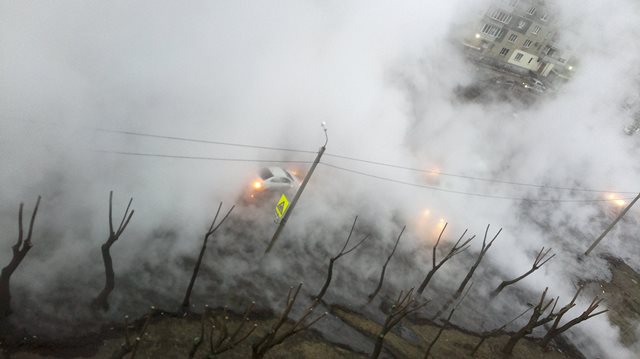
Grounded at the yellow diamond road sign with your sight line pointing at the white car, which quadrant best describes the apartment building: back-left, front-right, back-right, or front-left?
front-right

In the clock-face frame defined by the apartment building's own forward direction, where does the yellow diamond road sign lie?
The yellow diamond road sign is roughly at 12 o'clock from the apartment building.

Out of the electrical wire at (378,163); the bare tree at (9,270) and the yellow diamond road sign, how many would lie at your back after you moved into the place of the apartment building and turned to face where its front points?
0

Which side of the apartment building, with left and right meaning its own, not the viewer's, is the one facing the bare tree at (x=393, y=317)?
front

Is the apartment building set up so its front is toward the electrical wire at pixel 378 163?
yes

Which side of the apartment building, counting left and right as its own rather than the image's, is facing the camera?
front

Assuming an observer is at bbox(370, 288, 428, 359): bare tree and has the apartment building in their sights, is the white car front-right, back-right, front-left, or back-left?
front-left

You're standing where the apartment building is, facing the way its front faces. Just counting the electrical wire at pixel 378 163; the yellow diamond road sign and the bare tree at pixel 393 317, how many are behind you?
0

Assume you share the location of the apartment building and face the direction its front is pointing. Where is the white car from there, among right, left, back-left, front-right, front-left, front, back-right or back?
front

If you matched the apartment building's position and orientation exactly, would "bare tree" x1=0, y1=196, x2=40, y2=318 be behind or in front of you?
in front
